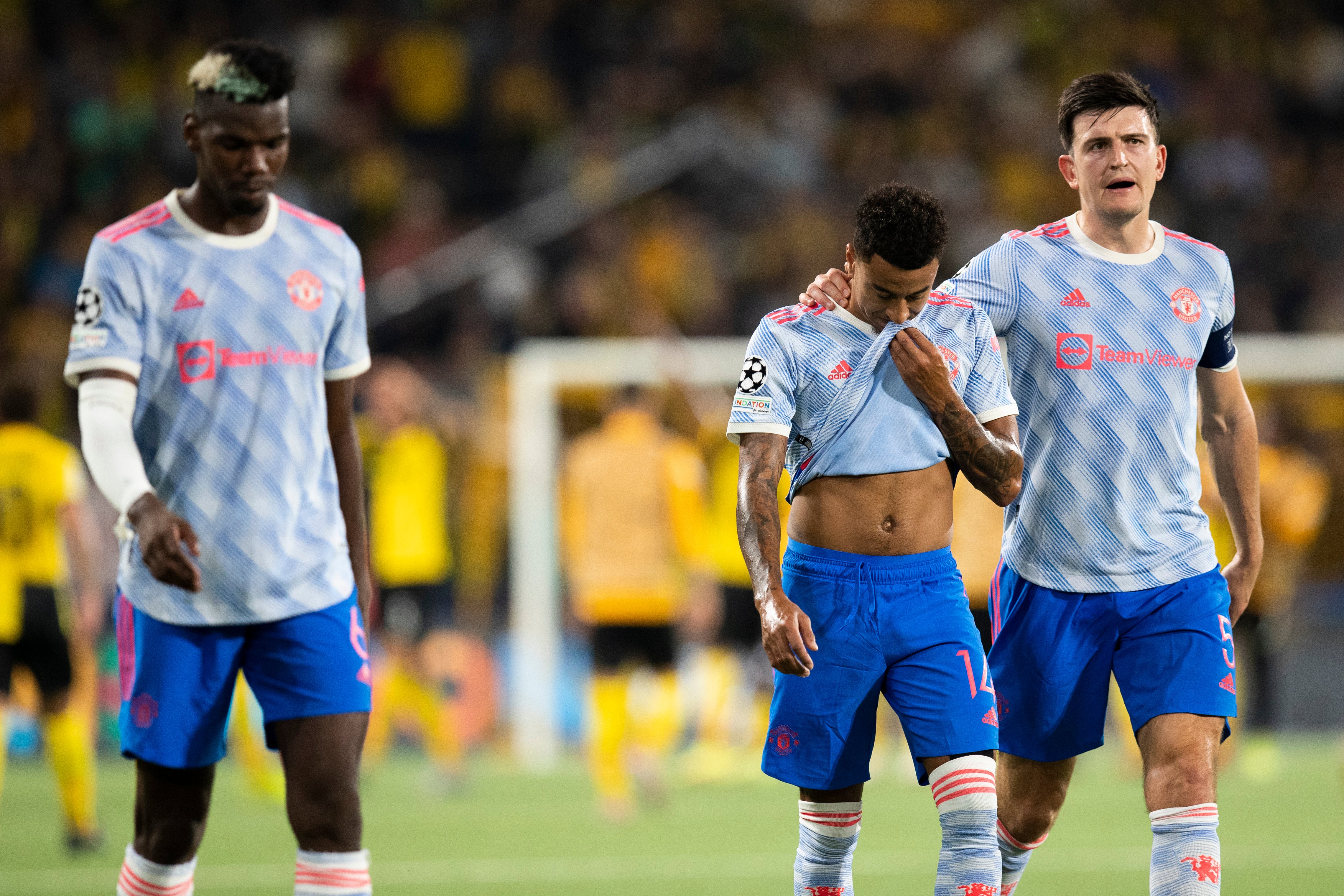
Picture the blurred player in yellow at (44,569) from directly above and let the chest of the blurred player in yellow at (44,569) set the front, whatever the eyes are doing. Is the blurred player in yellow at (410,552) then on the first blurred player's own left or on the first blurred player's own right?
on the first blurred player's own right

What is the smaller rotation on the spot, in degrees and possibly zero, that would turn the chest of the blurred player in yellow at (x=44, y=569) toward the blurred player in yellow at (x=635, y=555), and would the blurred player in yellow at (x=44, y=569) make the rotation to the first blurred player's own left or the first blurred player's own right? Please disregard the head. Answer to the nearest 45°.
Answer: approximately 90° to the first blurred player's own right

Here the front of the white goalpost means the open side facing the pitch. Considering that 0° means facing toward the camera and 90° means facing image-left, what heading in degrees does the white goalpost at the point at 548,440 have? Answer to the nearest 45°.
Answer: approximately 0°

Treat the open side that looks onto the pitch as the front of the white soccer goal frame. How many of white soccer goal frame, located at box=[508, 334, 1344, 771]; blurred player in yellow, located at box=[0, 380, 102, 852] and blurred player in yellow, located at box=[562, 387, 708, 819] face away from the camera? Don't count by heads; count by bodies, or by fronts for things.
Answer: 2

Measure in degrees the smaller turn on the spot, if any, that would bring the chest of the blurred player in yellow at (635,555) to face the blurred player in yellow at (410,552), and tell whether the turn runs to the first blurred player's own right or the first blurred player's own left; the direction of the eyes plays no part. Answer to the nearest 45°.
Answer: approximately 90° to the first blurred player's own left

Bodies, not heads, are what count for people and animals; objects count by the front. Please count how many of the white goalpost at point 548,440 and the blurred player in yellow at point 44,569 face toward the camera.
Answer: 1

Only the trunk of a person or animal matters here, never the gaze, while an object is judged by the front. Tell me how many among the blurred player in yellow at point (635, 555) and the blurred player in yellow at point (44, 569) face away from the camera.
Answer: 2

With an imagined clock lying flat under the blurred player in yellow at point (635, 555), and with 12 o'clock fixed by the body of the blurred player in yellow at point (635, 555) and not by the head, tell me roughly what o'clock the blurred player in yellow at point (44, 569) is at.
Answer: the blurred player in yellow at point (44, 569) is roughly at 8 o'clock from the blurred player in yellow at point (635, 555).

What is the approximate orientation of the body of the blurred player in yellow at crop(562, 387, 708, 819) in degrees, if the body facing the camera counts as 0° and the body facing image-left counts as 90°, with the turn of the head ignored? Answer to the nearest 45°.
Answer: approximately 180°

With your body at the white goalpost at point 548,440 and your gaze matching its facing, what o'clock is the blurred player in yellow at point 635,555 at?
The blurred player in yellow is roughly at 11 o'clock from the white goalpost.

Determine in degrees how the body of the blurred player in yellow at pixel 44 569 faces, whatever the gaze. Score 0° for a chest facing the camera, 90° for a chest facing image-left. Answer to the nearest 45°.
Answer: approximately 180°
